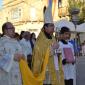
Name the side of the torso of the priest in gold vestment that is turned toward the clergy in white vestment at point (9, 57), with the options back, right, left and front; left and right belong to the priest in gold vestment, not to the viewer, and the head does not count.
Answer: right

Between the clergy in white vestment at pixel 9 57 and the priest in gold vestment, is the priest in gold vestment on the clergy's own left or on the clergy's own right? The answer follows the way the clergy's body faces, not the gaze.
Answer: on the clergy's own left

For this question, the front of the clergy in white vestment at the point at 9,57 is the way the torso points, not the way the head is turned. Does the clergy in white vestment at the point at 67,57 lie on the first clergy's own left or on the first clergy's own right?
on the first clergy's own left

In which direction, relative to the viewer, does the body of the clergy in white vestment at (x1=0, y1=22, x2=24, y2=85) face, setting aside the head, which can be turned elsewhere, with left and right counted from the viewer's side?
facing the viewer and to the right of the viewer

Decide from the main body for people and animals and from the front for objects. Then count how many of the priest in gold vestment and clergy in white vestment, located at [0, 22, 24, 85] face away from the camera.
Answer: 0

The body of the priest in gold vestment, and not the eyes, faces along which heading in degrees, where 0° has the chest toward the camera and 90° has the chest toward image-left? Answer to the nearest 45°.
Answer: approximately 315°
